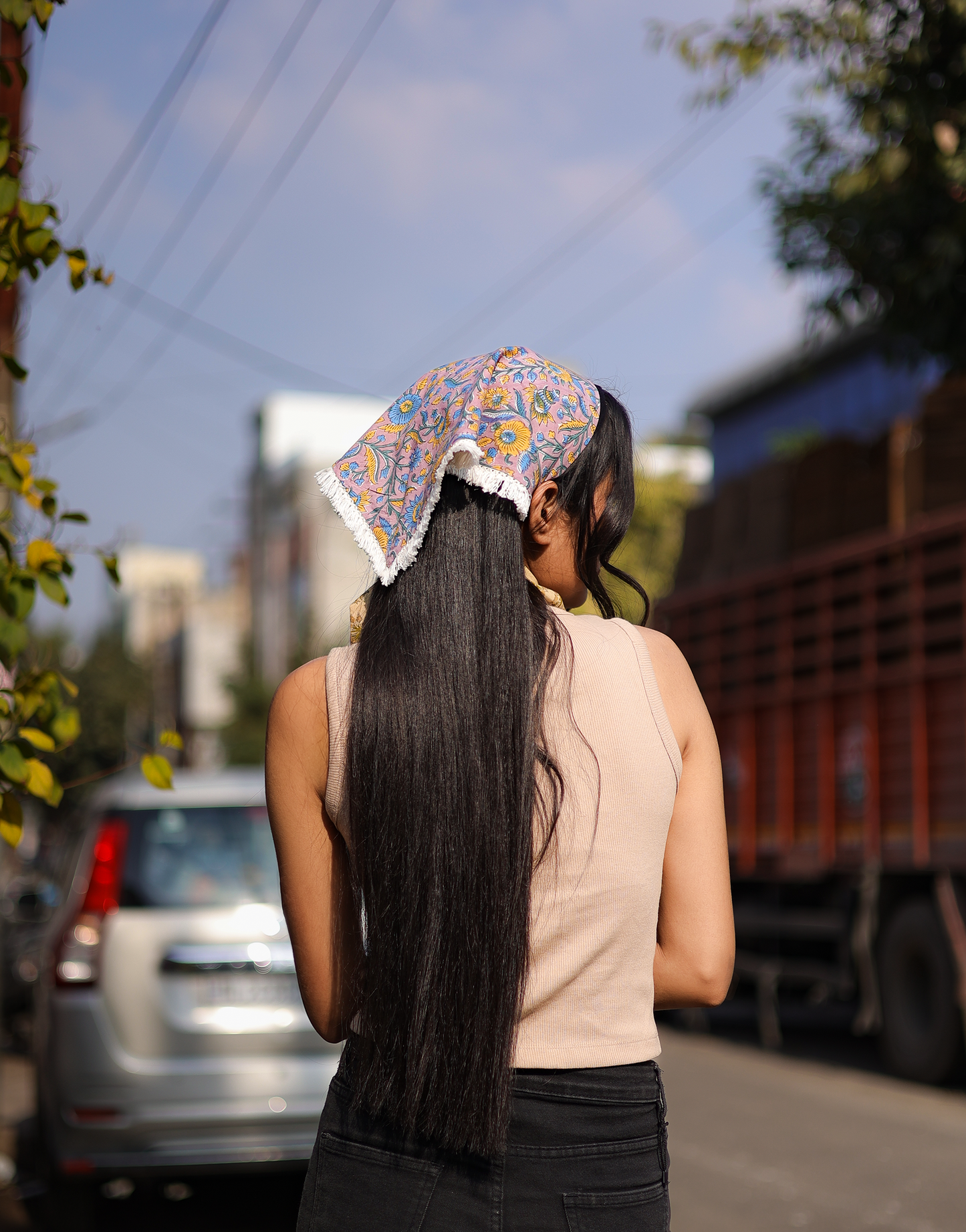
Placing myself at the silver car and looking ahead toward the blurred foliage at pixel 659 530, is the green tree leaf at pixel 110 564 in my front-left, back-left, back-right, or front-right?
back-right

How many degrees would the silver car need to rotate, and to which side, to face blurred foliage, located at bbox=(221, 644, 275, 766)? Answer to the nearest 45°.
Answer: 0° — it already faces it

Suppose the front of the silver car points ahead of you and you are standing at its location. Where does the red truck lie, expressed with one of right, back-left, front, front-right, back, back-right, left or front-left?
front-right

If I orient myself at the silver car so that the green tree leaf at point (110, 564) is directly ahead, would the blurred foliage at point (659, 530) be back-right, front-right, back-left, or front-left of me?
back-left

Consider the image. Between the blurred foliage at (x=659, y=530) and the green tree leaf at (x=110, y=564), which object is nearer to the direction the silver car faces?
the blurred foliage

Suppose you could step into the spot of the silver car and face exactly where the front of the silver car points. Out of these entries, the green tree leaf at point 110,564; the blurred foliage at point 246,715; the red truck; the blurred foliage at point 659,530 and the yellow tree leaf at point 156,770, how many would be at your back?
2

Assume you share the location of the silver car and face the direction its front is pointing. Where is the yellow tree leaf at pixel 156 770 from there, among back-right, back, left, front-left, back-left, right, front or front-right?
back

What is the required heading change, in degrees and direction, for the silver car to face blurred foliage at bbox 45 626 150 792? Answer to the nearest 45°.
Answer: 0° — it already faces it

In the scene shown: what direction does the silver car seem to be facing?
away from the camera

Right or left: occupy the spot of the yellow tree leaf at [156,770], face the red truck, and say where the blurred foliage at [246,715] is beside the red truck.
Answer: left

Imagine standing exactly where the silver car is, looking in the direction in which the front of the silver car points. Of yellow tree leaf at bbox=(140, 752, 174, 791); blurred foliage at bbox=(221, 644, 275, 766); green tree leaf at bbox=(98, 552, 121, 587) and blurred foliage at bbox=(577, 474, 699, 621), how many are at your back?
2

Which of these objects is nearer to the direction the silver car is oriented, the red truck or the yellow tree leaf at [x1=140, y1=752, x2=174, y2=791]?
the red truck

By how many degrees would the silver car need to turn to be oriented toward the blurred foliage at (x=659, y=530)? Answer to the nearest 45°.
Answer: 0° — it already faces it
